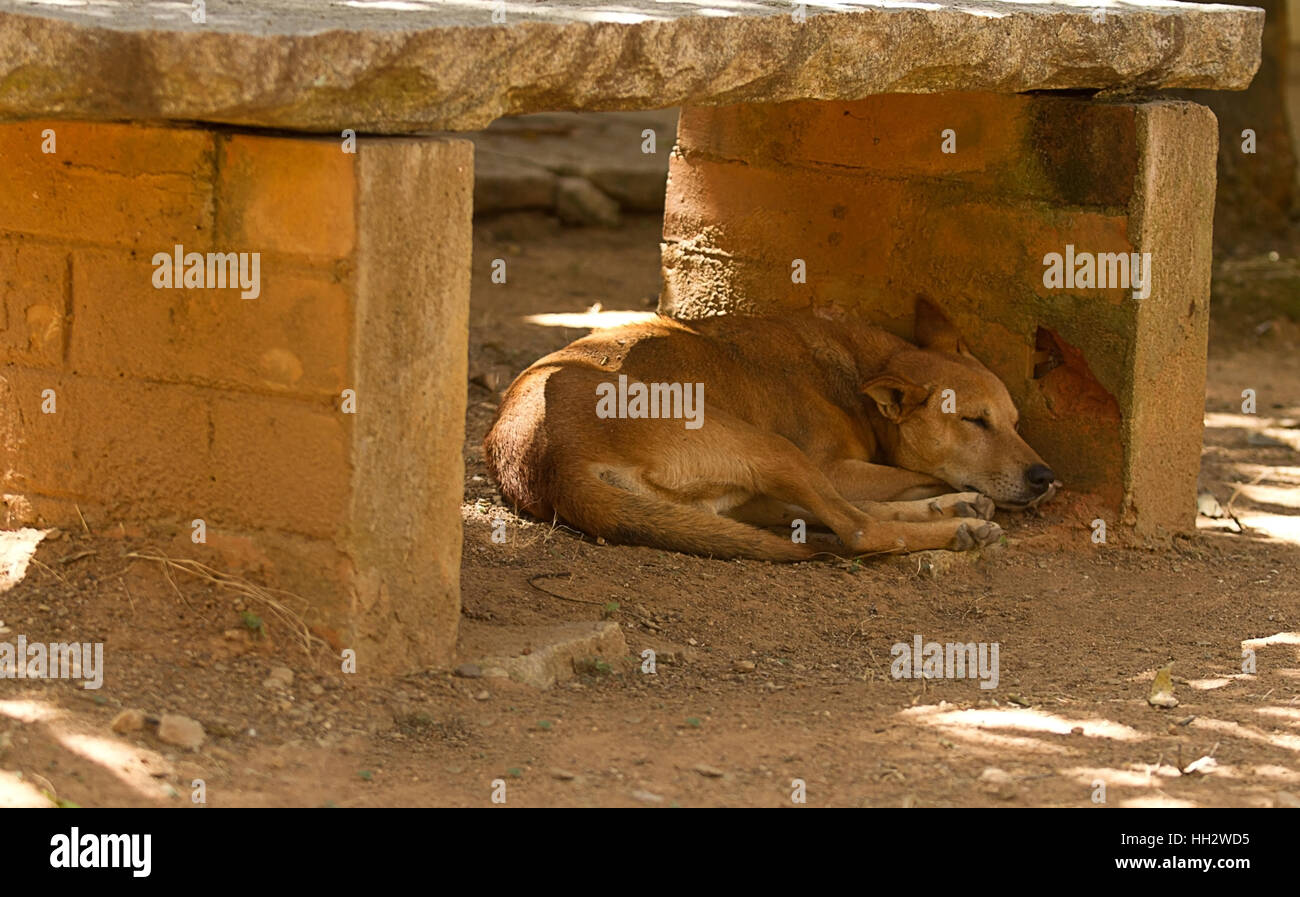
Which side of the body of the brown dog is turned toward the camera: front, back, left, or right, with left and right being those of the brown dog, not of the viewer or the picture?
right

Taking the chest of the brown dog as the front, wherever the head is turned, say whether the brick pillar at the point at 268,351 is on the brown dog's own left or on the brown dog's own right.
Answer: on the brown dog's own right
